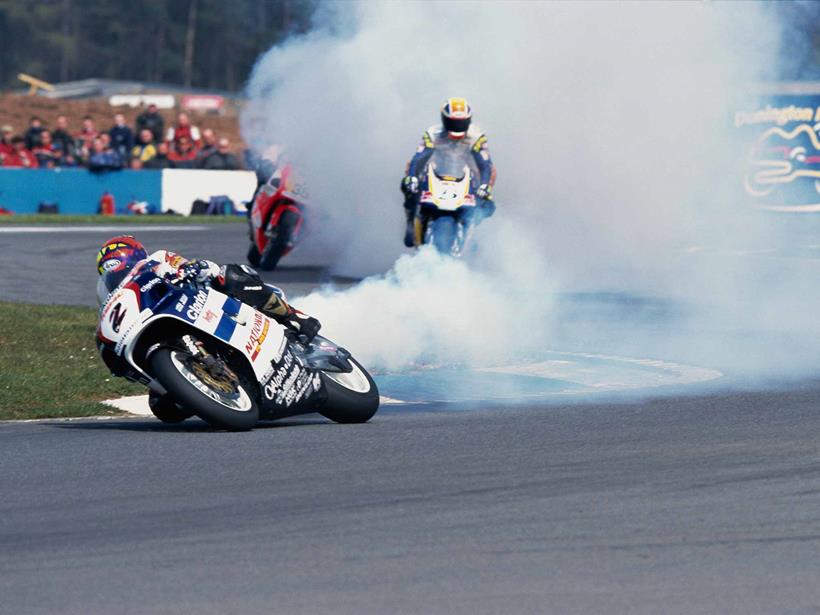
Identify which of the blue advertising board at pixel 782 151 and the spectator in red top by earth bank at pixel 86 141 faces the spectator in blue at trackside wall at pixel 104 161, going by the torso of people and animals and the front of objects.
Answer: the spectator in red top by earth bank at pixel 86 141

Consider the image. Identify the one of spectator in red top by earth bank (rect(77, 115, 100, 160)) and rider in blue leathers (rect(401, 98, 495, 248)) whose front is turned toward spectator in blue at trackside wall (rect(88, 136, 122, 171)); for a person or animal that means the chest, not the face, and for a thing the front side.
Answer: spectator in red top by earth bank (rect(77, 115, 100, 160))

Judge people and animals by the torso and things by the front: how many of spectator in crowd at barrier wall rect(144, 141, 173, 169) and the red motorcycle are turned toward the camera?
2

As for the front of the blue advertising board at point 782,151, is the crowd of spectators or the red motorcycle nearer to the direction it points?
the red motorcycle

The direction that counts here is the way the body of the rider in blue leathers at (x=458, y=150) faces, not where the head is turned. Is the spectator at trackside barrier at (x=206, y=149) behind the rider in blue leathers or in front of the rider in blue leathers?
behind

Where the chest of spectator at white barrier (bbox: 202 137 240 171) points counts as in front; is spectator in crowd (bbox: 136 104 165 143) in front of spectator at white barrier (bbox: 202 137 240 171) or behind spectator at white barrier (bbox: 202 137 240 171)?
behind
